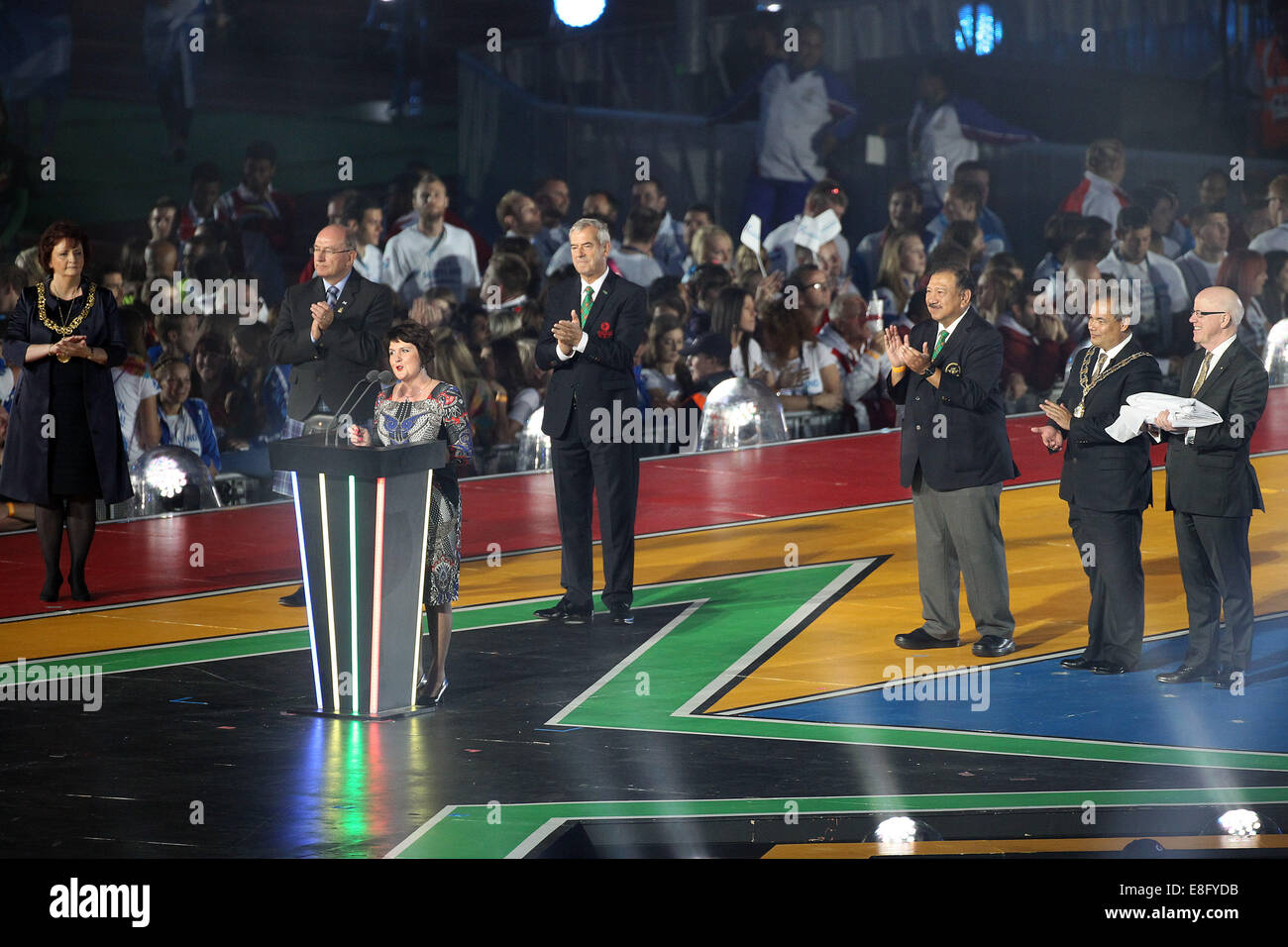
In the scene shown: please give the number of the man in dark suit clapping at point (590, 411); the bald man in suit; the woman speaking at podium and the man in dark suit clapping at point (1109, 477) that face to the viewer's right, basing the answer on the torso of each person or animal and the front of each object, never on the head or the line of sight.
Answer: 0

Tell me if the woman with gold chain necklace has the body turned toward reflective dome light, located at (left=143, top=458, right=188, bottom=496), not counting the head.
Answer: no

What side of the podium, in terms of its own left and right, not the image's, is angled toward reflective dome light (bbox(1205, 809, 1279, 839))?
left

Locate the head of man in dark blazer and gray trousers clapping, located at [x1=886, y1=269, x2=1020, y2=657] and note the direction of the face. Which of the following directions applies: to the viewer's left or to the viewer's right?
to the viewer's left

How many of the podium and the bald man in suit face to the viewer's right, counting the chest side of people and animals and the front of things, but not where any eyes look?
0

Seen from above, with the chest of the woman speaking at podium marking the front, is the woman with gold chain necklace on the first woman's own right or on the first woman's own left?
on the first woman's own right

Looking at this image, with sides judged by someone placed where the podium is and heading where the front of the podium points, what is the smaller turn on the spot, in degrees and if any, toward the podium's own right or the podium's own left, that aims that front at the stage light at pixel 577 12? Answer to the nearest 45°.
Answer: approximately 135° to the podium's own right

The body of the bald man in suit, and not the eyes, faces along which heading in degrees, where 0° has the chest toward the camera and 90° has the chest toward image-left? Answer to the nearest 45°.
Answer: approximately 45°

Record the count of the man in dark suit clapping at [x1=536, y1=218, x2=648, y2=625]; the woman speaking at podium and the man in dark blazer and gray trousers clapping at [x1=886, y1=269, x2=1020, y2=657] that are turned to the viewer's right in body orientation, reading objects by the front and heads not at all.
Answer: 0

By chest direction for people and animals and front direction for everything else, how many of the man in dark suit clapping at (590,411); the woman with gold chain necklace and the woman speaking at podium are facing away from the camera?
0

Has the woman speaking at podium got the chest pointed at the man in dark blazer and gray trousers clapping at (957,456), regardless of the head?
no

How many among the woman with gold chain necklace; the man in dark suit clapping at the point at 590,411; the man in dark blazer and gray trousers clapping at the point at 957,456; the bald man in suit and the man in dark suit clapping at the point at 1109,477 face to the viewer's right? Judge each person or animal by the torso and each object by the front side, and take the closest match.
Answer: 0

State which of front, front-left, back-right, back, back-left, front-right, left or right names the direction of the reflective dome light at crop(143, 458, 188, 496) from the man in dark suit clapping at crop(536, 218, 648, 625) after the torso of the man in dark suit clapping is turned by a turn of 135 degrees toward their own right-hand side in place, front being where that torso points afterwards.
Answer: front-left

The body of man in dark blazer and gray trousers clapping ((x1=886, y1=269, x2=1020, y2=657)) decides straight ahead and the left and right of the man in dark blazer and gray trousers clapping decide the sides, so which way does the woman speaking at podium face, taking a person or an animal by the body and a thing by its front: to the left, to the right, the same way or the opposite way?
the same way

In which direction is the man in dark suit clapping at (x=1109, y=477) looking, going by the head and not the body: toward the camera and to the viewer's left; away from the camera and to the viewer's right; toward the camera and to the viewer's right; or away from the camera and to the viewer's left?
toward the camera and to the viewer's left

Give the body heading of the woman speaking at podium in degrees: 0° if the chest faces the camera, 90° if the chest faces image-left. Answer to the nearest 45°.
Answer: approximately 45°

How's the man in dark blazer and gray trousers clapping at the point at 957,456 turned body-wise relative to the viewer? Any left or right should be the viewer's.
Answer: facing the viewer and to the left of the viewer

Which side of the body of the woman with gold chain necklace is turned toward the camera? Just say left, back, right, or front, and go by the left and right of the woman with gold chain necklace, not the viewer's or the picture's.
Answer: front

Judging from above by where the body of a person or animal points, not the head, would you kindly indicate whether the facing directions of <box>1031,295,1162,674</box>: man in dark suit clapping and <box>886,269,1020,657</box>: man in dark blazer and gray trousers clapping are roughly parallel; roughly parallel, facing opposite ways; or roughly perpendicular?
roughly parallel
